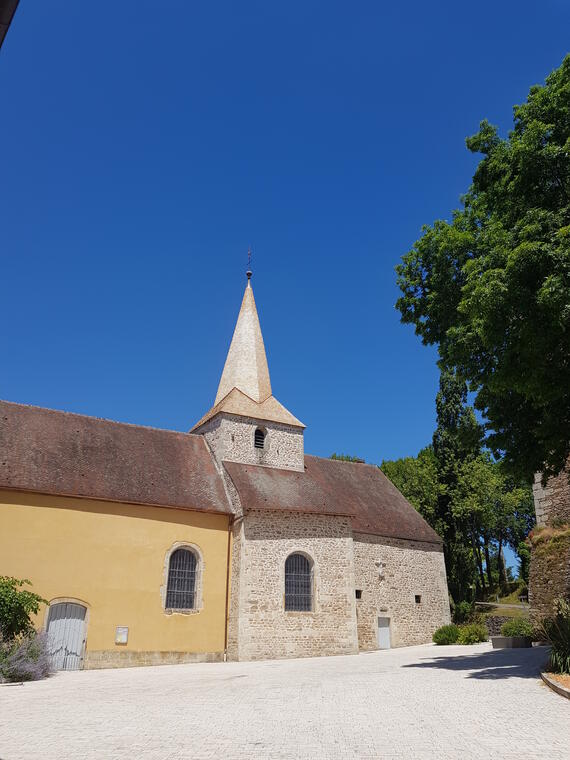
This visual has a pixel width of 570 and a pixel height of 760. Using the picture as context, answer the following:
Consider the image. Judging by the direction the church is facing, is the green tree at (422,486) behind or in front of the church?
behind

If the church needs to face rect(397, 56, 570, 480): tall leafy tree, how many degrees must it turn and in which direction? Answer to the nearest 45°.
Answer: approximately 90° to its left

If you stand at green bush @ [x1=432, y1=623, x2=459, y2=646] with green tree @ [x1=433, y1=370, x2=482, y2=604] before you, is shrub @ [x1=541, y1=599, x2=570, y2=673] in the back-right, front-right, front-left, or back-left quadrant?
back-right

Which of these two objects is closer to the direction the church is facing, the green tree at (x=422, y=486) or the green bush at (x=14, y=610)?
the green bush

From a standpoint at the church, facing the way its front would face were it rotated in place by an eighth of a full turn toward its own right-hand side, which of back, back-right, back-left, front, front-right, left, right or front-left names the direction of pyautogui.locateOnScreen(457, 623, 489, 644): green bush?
back

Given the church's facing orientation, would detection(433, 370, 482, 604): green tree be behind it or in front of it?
behind

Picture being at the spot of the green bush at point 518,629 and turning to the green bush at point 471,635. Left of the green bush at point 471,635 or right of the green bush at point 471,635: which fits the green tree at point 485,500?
right

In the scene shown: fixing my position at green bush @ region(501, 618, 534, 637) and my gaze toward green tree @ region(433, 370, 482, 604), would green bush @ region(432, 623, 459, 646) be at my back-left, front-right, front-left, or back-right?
front-left

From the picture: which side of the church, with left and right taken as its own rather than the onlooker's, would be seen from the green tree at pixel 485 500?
back

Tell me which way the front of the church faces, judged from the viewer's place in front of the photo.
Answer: facing the viewer and to the left of the viewer

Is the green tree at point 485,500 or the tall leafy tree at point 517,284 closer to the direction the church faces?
the tall leafy tree

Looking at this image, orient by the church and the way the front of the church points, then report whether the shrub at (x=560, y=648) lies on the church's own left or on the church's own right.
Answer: on the church's own left
